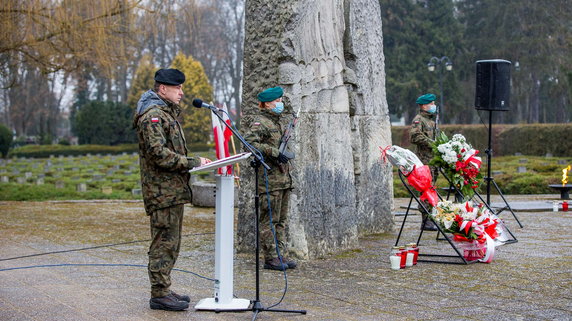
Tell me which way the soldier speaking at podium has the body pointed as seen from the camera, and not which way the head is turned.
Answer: to the viewer's right

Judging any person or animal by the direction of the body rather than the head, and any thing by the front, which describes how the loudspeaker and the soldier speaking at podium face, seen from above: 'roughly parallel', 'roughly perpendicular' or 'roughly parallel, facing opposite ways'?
roughly perpendicular

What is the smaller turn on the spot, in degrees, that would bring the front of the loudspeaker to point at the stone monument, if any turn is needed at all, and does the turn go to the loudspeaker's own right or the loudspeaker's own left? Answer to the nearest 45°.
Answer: approximately 90° to the loudspeaker's own right

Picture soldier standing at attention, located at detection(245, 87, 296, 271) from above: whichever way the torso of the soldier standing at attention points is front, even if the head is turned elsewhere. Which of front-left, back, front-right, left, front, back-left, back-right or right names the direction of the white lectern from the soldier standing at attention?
right

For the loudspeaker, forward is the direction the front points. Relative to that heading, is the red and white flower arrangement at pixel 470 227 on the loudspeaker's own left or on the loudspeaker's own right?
on the loudspeaker's own right

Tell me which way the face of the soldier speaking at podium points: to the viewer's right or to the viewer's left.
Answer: to the viewer's right

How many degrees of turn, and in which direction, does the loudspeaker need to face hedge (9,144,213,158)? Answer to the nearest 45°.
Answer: approximately 180°

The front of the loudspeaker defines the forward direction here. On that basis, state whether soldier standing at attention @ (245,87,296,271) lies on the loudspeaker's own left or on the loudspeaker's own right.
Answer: on the loudspeaker's own right

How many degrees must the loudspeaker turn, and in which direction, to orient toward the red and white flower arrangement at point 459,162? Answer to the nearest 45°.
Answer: approximately 45° to its right

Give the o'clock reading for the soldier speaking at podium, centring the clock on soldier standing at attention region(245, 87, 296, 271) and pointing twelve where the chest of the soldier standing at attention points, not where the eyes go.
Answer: The soldier speaking at podium is roughly at 2 o'clock from the soldier standing at attention.

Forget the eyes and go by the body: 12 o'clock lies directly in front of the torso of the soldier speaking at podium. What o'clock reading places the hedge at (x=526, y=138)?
The hedge is roughly at 10 o'clock from the soldier speaking at podium.

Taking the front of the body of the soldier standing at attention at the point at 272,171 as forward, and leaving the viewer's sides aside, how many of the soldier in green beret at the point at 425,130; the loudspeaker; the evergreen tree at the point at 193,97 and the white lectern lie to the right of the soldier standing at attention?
1

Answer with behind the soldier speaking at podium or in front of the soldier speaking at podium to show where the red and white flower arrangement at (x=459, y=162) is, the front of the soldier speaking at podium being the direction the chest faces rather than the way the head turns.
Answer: in front

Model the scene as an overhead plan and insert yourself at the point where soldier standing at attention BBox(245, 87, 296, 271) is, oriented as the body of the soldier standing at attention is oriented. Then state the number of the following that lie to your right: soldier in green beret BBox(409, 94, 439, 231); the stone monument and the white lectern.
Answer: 1
